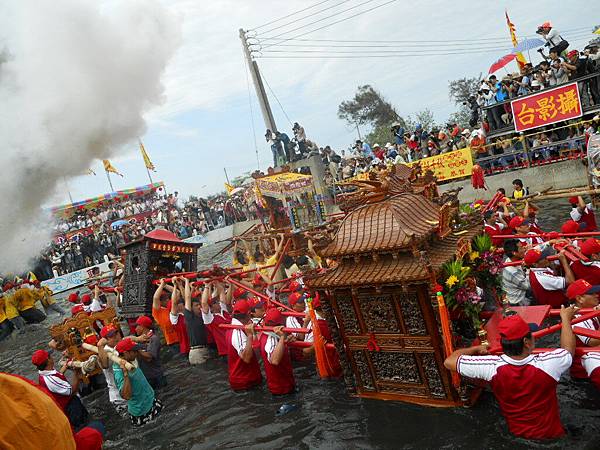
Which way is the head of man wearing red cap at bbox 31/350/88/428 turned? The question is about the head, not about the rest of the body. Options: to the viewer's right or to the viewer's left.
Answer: to the viewer's right

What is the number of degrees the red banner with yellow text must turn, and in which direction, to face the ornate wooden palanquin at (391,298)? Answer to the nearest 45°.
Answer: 0° — it already faces it

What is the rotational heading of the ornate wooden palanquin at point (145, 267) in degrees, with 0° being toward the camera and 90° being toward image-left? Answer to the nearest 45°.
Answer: approximately 315°

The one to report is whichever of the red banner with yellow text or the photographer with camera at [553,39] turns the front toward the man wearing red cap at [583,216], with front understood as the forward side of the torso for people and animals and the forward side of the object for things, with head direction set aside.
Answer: the red banner with yellow text

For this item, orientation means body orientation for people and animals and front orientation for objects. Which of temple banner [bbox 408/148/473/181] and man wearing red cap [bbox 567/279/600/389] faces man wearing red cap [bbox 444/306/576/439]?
the temple banner
